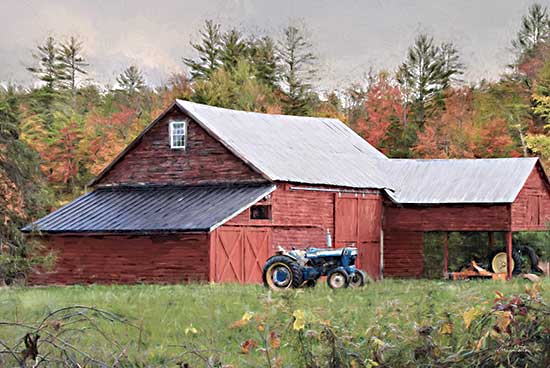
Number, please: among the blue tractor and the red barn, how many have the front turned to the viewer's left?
0

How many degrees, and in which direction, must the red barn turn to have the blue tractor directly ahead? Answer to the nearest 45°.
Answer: approximately 45° to its right

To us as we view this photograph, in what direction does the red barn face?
facing the viewer and to the right of the viewer

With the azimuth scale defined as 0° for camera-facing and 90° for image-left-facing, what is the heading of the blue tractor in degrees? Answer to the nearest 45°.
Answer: approximately 315°
